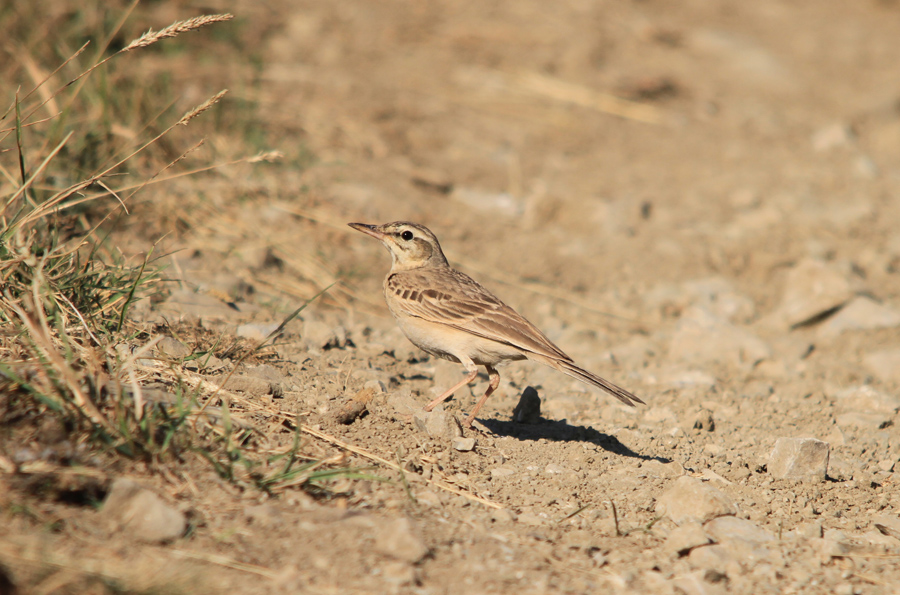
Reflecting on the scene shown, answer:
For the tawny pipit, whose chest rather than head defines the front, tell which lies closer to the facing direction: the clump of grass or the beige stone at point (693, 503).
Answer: the clump of grass

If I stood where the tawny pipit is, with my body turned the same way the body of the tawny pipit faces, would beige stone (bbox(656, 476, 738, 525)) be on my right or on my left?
on my left

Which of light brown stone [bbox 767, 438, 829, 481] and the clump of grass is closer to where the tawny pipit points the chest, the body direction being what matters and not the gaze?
the clump of grass

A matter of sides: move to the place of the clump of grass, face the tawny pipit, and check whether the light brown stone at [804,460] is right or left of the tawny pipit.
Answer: right

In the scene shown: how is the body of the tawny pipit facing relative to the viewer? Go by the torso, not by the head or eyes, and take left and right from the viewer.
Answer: facing to the left of the viewer

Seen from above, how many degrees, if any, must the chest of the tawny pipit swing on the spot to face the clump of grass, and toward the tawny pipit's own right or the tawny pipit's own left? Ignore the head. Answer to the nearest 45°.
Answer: approximately 45° to the tawny pipit's own left
